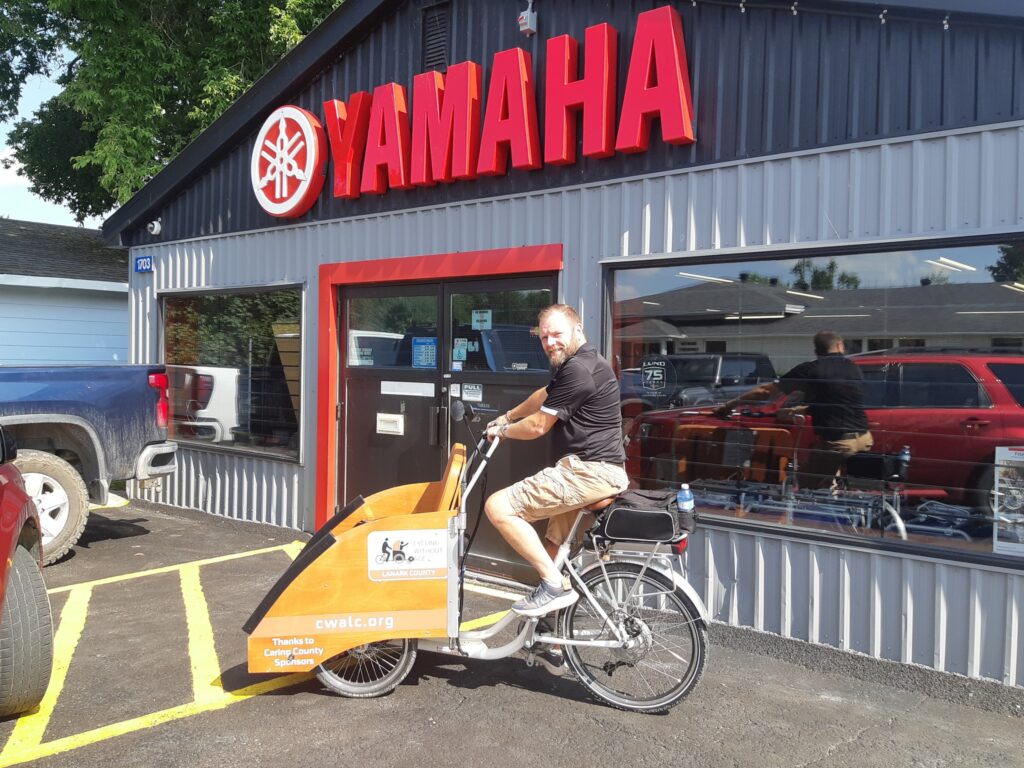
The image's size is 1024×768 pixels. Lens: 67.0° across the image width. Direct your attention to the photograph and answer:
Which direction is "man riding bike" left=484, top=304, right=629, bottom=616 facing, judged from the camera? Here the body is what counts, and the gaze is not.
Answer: to the viewer's left

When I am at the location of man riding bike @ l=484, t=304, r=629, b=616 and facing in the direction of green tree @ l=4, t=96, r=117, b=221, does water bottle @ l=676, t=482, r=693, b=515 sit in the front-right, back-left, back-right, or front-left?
back-right

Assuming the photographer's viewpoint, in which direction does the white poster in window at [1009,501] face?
facing the viewer

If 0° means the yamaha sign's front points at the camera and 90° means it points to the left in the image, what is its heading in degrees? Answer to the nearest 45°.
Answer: approximately 45°

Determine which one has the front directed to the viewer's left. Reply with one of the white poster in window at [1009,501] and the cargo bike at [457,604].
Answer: the cargo bike

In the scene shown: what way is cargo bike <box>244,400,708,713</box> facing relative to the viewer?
to the viewer's left

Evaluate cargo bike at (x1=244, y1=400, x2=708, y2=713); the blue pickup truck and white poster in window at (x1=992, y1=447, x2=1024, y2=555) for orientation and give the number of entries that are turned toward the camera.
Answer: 1

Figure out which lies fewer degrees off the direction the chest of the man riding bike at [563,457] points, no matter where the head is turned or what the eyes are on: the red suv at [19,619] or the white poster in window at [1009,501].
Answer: the red suv

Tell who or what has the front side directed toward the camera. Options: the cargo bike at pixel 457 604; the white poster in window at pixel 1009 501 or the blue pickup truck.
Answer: the white poster in window

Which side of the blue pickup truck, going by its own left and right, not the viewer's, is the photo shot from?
left

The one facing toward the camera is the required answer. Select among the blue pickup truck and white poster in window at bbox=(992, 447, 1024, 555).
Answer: the white poster in window

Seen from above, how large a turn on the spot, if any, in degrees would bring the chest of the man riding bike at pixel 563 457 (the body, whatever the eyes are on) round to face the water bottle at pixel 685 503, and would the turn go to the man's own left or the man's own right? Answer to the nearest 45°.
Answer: approximately 180°

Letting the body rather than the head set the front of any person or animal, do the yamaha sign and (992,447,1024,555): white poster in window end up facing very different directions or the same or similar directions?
same or similar directions

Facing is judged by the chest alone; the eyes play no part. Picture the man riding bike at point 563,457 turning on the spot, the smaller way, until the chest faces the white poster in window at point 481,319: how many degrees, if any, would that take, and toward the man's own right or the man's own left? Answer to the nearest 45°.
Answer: approximately 90° to the man's own right
